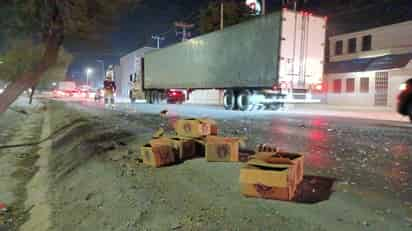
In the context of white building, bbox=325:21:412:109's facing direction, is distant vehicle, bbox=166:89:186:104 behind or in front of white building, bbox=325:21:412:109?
in front

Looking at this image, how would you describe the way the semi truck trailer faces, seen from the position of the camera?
facing away from the viewer and to the left of the viewer

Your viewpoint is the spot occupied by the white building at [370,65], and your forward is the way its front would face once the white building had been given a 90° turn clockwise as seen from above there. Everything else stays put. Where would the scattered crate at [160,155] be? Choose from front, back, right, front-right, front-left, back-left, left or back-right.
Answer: back-left

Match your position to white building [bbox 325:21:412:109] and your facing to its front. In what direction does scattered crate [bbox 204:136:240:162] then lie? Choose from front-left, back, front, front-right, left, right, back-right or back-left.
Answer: front-left

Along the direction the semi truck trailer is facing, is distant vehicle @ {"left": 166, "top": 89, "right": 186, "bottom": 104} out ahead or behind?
ahead

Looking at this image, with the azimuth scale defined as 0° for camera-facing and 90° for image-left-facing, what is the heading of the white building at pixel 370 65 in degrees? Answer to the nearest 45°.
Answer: approximately 45°

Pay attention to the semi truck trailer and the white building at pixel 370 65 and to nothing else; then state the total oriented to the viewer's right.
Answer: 0

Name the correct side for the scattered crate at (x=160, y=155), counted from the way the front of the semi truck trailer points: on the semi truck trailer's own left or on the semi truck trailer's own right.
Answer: on the semi truck trailer's own left

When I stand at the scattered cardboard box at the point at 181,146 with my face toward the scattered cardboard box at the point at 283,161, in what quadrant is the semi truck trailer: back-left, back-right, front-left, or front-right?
back-left

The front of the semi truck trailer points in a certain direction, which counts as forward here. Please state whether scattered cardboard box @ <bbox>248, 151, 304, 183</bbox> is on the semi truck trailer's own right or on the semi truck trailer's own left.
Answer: on the semi truck trailer's own left

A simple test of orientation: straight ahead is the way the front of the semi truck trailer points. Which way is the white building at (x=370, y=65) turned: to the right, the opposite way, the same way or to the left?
to the left

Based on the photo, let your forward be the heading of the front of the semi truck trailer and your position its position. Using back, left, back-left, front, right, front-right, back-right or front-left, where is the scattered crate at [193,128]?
back-left

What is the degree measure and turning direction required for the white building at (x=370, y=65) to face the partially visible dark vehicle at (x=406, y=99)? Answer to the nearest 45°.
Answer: approximately 45° to its left
